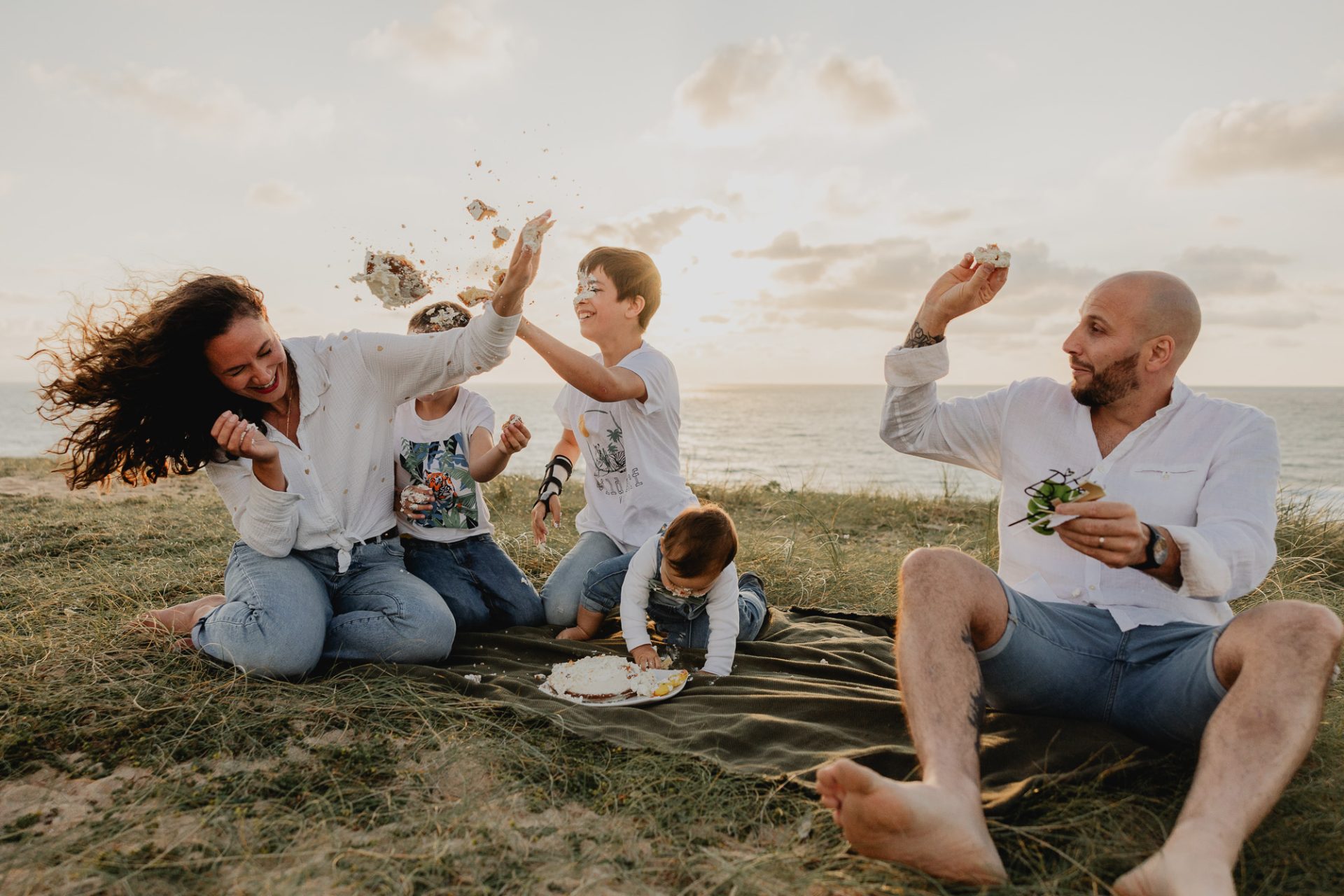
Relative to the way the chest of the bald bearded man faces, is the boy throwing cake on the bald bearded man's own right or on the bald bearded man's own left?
on the bald bearded man's own right

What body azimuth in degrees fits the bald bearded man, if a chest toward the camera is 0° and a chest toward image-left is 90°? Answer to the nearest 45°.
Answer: approximately 0°

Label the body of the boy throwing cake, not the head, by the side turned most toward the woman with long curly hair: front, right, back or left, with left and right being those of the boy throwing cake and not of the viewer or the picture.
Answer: front

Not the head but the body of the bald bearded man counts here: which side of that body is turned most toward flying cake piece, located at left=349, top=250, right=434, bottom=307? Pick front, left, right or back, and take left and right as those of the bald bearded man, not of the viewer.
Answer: right

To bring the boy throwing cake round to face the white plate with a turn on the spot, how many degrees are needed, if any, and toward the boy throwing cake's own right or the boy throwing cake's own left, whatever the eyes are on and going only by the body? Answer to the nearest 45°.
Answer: approximately 45° to the boy throwing cake's own left

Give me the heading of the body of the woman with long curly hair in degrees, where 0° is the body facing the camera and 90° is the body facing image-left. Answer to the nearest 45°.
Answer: approximately 0°

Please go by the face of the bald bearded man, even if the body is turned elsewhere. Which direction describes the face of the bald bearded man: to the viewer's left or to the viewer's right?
to the viewer's left
